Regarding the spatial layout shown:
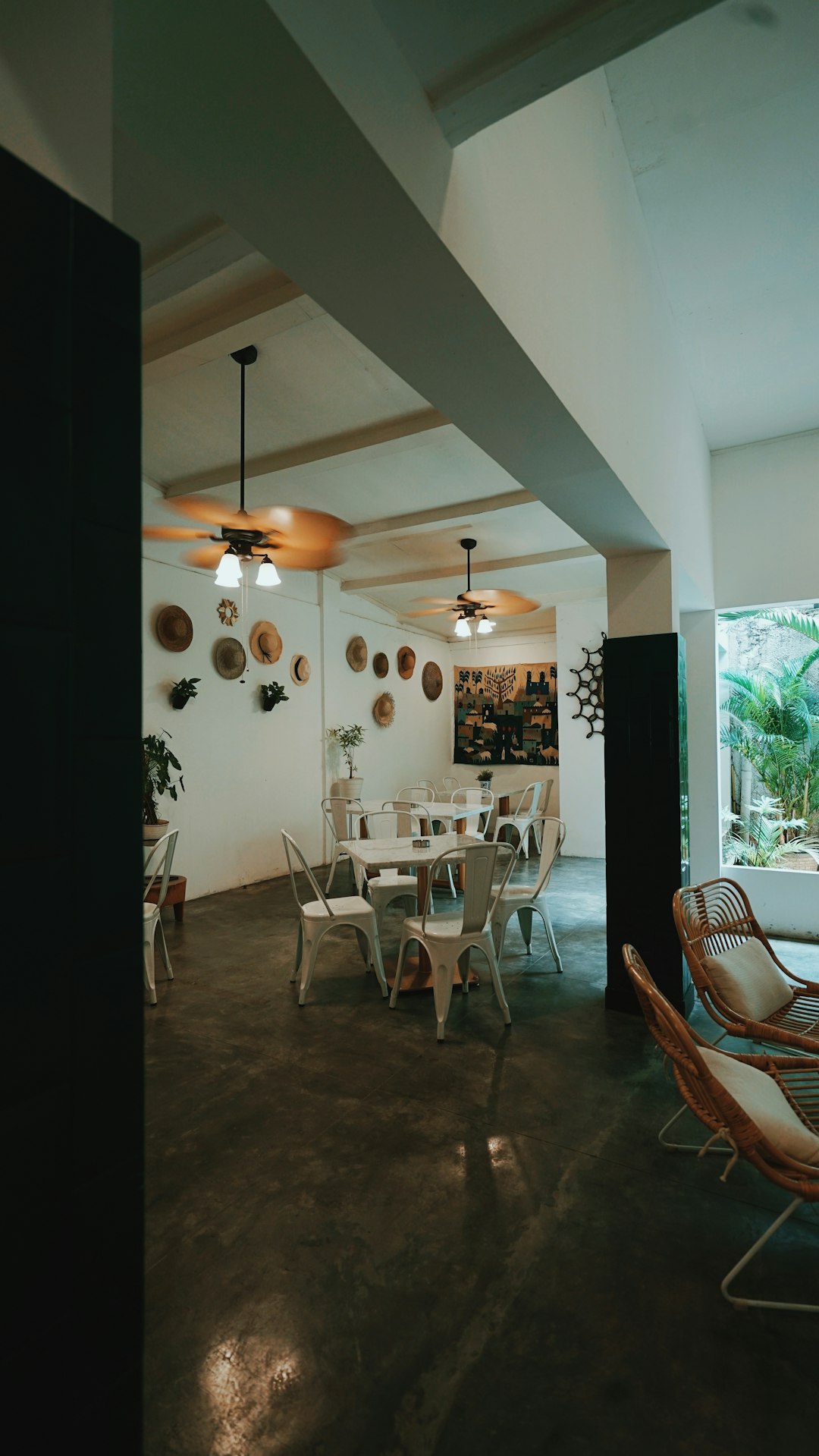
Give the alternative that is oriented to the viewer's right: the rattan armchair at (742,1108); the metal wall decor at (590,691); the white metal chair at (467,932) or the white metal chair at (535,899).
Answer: the rattan armchair

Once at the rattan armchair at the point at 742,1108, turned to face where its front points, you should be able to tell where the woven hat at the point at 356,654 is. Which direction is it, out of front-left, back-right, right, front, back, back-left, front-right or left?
back-left

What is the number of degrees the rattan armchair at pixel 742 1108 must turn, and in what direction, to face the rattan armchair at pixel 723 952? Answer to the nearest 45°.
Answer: approximately 90° to its left

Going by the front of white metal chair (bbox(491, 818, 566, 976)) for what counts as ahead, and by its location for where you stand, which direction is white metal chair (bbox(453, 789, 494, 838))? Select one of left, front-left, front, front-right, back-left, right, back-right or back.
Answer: right

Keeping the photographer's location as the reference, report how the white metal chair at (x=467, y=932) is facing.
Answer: facing away from the viewer and to the left of the viewer

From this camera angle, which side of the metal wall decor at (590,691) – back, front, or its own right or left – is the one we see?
front

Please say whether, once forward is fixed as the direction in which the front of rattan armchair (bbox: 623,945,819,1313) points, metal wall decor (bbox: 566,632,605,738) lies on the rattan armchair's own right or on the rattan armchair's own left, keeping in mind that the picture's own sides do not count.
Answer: on the rattan armchair's own left

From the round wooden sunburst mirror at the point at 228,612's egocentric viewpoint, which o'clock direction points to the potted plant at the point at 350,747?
The potted plant is roughly at 9 o'clock from the round wooden sunburst mirror.

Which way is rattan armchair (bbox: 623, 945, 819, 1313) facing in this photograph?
to the viewer's right

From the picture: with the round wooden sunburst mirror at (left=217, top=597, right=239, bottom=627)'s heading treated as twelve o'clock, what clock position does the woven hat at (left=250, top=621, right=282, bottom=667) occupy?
The woven hat is roughly at 9 o'clock from the round wooden sunburst mirror.

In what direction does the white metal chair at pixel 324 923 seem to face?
to the viewer's right

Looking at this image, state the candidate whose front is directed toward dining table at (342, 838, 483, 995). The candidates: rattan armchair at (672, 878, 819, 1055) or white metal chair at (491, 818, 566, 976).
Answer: the white metal chair

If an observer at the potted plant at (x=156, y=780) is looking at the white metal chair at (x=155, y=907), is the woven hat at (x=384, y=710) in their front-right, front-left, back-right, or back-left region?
back-left

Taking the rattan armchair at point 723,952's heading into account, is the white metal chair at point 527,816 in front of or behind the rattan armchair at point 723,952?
behind

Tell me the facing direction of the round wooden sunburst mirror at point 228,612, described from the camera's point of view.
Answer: facing the viewer and to the right of the viewer

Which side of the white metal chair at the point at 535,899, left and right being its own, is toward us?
left
